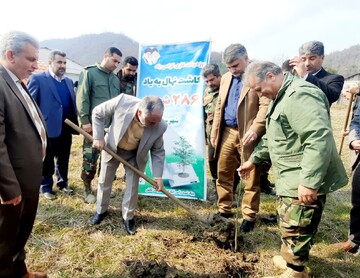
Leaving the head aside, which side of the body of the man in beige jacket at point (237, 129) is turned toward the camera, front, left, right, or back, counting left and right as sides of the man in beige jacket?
front

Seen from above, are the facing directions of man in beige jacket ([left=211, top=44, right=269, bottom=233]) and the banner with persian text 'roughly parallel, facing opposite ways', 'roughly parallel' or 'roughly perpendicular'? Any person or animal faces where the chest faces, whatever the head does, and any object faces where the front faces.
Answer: roughly parallel

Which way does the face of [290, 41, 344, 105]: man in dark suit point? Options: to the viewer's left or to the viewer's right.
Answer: to the viewer's left

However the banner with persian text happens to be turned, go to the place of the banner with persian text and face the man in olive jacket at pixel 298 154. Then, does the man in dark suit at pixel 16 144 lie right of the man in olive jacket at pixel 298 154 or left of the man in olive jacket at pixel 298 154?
right

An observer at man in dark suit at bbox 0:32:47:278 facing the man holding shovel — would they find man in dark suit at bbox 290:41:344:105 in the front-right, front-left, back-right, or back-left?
front-right

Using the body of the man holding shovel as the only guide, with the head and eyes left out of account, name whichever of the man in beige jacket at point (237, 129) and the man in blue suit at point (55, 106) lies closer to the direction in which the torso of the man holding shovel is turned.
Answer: the man in beige jacket

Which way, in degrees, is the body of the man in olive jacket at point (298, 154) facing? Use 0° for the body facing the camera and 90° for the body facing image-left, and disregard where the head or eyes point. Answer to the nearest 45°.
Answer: approximately 90°

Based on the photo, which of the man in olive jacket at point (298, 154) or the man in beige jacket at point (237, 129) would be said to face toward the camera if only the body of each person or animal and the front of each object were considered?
the man in beige jacket

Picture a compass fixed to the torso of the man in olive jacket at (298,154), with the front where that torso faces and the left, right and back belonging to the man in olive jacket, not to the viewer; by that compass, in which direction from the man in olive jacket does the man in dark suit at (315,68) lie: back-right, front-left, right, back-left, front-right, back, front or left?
right

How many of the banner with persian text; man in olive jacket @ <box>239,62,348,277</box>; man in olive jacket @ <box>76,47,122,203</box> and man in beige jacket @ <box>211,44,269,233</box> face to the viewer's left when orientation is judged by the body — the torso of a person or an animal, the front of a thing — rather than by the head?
1

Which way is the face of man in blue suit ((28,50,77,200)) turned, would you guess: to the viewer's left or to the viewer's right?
to the viewer's right

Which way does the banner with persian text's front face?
toward the camera

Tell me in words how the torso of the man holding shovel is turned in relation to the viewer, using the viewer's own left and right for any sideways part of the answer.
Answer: facing the viewer and to the right of the viewer
